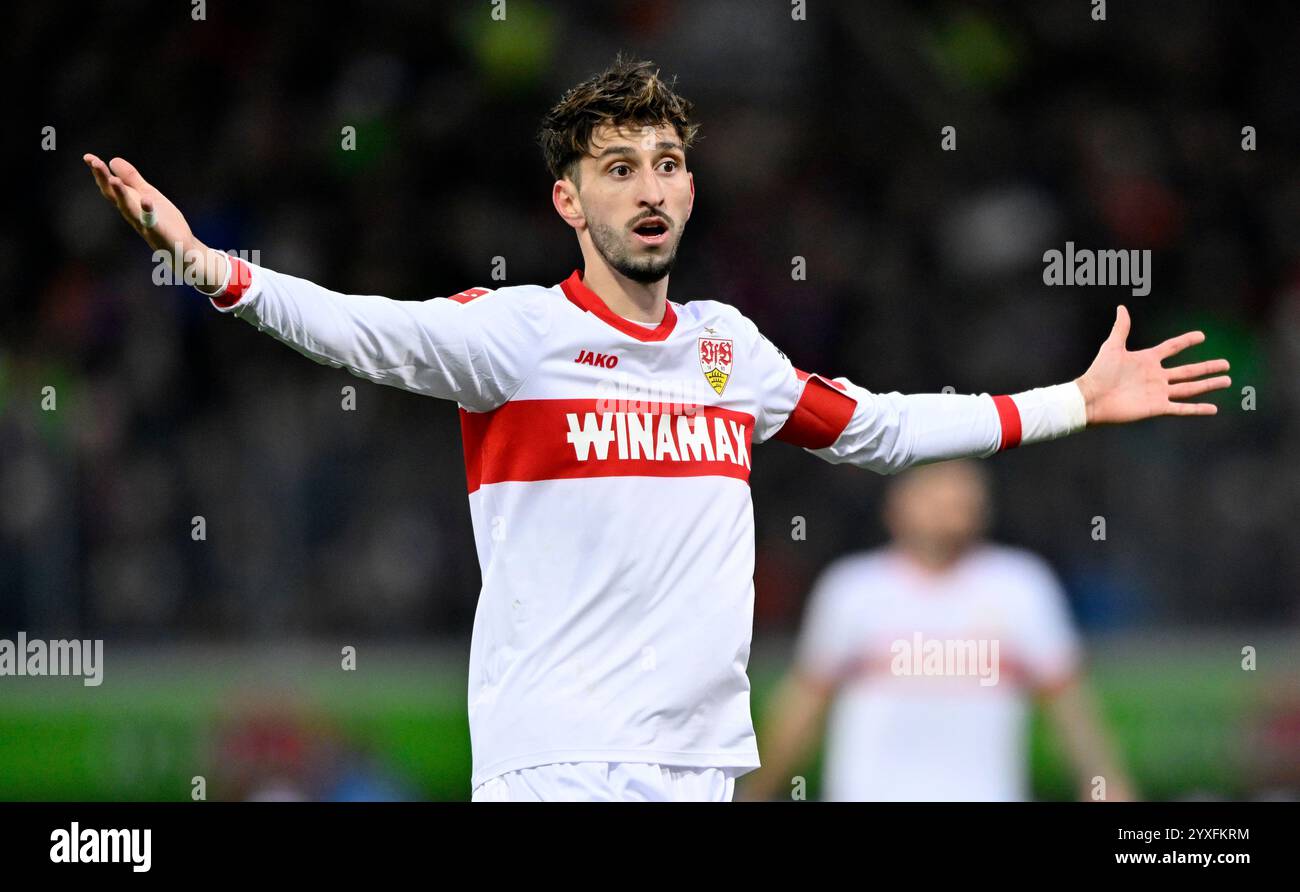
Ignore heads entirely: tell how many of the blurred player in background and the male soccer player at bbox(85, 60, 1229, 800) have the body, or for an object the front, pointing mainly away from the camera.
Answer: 0

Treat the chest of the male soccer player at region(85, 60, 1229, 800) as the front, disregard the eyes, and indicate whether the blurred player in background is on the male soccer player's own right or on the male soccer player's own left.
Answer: on the male soccer player's own left

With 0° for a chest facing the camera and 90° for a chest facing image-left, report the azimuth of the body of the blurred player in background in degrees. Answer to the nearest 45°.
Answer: approximately 0°

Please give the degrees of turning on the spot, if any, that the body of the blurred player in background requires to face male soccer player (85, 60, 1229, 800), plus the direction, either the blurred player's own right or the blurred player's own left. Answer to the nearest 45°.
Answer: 0° — they already face them

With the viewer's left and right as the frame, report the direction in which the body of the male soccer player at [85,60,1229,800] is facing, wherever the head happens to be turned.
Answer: facing the viewer and to the right of the viewer
